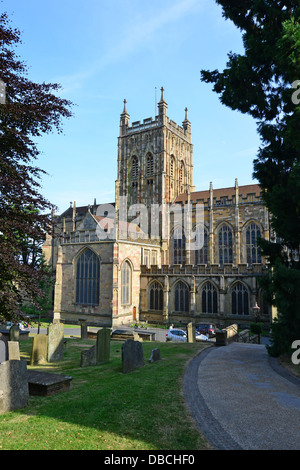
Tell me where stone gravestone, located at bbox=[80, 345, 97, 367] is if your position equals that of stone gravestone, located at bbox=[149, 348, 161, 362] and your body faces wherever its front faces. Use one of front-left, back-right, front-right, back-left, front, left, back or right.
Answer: back-right

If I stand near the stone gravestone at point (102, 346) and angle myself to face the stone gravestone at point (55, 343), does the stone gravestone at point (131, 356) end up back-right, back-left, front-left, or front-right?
back-left

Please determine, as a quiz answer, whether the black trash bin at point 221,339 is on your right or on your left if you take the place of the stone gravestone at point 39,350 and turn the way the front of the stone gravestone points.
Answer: on your left

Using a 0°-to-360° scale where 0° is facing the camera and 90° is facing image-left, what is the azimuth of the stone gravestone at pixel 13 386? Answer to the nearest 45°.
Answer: approximately 315°

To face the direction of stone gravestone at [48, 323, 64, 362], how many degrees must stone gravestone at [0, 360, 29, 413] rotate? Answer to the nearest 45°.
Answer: approximately 135° to its left

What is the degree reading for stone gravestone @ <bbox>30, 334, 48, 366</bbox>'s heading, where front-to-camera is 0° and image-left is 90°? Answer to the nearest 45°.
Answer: approximately 315°

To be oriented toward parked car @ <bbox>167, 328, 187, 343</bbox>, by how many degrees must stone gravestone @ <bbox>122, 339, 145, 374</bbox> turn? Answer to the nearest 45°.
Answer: approximately 135° to its left

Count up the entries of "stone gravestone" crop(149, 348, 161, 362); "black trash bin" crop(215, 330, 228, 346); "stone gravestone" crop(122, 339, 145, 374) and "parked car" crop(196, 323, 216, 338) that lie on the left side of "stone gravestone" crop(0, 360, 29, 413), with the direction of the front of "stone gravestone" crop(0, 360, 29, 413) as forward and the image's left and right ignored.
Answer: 4

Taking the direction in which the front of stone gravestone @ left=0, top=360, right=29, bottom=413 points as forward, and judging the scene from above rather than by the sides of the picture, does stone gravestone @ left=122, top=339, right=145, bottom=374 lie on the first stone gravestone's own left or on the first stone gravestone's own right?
on the first stone gravestone's own left

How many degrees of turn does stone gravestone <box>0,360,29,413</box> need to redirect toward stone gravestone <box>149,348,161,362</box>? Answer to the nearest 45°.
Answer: approximately 90° to its left
